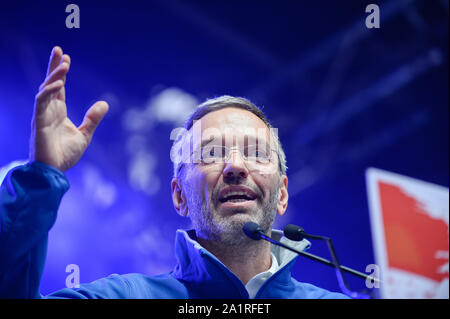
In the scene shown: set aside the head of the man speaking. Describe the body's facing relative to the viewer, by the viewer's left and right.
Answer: facing the viewer
